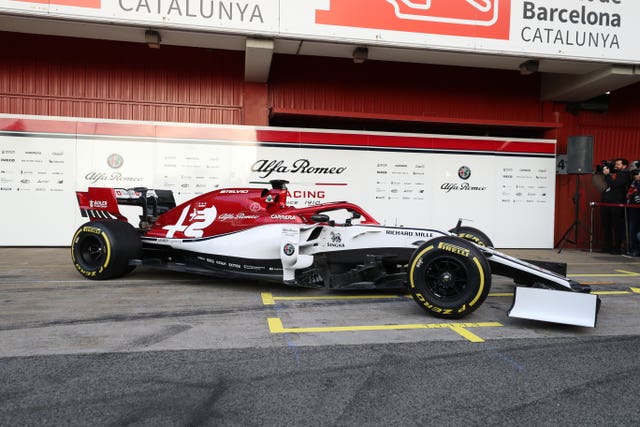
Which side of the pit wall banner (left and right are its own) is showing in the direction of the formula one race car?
front

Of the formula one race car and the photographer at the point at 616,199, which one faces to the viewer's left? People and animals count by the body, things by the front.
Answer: the photographer

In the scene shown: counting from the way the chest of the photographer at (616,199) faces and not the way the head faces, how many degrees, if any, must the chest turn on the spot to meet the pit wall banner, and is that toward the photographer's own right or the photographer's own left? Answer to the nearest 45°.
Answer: approximately 45° to the photographer's own left

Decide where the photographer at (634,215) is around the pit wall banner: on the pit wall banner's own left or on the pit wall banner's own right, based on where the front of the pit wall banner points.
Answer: on the pit wall banner's own left

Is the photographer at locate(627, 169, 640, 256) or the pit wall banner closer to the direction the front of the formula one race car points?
the photographer

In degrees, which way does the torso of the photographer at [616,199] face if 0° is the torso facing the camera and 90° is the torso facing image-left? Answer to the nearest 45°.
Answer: approximately 90°

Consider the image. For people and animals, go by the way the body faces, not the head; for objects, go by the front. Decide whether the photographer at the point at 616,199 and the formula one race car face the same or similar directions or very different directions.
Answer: very different directions

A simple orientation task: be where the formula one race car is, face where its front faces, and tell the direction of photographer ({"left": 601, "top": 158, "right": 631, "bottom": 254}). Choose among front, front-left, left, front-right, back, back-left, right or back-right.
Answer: left

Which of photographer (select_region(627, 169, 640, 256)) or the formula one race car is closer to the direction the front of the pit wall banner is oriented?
the formula one race car
